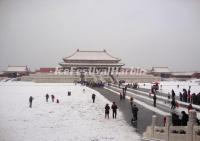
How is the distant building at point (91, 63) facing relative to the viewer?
toward the camera

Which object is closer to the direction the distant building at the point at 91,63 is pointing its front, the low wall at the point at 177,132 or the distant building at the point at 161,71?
the low wall

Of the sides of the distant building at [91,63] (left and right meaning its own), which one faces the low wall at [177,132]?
front

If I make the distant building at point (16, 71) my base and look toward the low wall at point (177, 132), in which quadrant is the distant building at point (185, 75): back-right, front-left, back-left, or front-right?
front-left

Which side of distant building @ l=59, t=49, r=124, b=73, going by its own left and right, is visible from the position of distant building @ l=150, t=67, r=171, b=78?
left

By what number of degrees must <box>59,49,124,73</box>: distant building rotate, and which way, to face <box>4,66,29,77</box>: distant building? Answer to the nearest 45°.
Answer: approximately 90° to its right

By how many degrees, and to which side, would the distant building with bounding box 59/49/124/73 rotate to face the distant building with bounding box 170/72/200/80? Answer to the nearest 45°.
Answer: approximately 90° to its left

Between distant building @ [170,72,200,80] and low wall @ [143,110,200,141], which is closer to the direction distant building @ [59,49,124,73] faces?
the low wall
